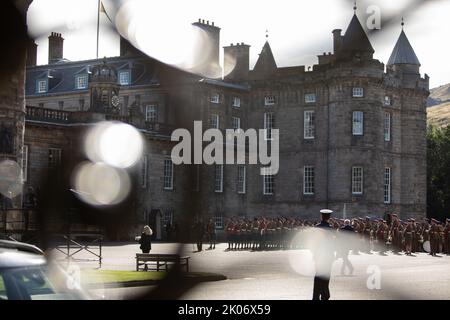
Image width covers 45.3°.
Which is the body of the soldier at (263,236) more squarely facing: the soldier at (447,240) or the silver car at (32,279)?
the silver car

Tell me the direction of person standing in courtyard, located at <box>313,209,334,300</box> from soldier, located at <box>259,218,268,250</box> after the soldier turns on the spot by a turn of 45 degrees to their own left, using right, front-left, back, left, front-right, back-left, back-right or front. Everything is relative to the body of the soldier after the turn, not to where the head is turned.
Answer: front-right
